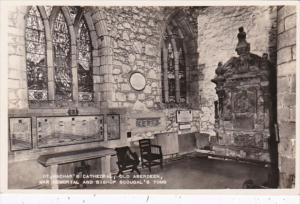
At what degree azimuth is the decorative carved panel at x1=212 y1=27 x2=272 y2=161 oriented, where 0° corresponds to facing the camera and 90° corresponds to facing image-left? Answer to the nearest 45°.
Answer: approximately 45°

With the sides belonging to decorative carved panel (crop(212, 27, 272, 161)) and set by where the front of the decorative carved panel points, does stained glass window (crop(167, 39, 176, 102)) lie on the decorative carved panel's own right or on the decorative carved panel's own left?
on the decorative carved panel's own right

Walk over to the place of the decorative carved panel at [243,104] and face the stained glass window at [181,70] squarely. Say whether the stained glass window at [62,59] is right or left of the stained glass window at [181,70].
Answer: left

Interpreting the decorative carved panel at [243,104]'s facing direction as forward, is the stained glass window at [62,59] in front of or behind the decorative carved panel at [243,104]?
in front

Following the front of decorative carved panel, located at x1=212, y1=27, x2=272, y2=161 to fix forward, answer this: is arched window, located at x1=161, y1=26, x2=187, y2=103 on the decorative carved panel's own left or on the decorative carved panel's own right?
on the decorative carved panel's own right

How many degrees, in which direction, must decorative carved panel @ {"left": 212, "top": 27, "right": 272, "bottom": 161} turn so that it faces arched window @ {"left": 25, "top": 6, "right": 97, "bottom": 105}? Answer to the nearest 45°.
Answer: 0° — it already faces it

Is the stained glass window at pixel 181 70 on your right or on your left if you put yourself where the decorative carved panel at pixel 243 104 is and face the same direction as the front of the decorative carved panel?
on your right
